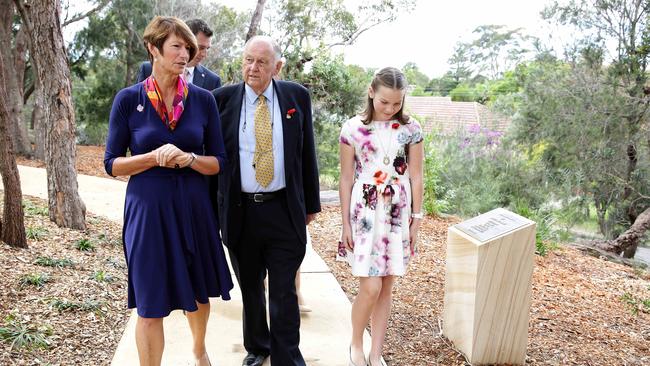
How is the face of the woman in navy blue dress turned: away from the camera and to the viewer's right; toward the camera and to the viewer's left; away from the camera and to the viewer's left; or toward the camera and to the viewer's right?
toward the camera and to the viewer's right

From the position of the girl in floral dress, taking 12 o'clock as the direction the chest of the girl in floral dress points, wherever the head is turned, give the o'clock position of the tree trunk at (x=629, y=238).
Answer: The tree trunk is roughly at 7 o'clock from the girl in floral dress.

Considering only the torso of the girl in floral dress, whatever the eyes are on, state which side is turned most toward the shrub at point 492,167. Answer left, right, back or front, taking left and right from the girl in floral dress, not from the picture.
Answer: back

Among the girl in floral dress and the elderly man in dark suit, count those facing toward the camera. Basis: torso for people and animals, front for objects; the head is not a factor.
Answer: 2

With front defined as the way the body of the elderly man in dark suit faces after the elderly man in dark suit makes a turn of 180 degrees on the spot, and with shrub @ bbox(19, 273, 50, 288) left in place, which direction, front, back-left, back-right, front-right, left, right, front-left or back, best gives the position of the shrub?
front-left

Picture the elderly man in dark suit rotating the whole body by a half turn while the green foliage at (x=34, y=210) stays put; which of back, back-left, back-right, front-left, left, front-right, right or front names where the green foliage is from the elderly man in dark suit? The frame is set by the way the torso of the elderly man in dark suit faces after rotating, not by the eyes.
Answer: front-left

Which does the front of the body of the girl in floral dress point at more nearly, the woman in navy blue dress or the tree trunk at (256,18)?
the woman in navy blue dress

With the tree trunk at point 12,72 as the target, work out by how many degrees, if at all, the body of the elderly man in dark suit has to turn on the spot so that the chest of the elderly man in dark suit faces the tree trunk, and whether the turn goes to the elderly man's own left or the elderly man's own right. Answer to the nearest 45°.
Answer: approximately 135° to the elderly man's own right

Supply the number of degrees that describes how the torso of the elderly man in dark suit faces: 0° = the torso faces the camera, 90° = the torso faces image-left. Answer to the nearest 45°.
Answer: approximately 0°
